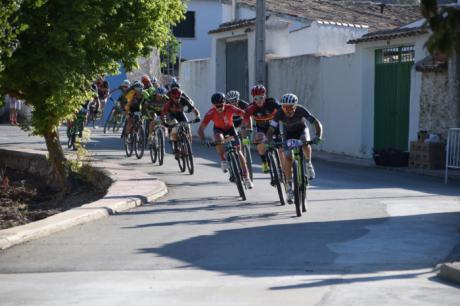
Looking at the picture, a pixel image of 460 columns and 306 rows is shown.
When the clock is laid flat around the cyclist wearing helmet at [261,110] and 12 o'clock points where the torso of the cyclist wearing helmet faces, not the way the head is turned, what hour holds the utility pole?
The utility pole is roughly at 6 o'clock from the cyclist wearing helmet.

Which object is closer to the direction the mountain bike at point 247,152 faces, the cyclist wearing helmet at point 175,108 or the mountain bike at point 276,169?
the mountain bike

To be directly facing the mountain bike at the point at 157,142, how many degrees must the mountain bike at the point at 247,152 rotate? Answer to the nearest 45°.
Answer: approximately 135° to its right

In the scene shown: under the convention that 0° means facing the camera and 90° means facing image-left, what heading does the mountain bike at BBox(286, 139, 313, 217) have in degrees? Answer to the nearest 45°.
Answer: approximately 0°
